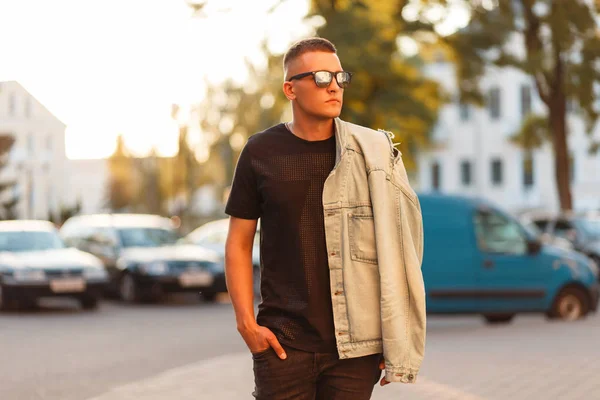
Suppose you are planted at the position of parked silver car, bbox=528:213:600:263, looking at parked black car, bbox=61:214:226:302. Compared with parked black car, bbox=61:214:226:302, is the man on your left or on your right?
left

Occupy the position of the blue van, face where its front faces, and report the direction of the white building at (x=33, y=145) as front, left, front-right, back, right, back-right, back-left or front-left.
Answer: back-left

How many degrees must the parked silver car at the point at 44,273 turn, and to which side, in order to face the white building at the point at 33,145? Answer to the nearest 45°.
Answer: approximately 135° to its left

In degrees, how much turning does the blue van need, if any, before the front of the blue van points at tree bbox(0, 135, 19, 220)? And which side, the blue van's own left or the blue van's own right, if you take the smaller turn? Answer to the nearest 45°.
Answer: approximately 135° to the blue van's own left

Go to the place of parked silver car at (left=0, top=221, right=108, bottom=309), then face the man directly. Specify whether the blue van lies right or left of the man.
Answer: left

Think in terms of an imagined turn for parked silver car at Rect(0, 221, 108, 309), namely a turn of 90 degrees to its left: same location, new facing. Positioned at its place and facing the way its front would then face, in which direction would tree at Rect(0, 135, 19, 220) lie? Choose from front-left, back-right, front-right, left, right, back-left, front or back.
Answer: front-left

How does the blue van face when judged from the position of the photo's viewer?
facing to the right of the viewer

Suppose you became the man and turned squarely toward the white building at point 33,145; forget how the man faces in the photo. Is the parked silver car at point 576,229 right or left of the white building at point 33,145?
right

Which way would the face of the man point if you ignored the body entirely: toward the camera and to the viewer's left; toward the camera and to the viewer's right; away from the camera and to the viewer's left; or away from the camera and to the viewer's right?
toward the camera and to the viewer's right

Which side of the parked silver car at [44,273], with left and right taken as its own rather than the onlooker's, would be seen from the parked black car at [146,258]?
left

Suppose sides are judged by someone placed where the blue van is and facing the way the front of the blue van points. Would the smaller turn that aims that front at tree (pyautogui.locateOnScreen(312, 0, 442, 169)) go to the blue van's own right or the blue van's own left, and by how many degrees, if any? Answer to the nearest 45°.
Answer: approximately 90° to the blue van's own left

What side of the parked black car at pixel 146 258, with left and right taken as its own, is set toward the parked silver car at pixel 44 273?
right
